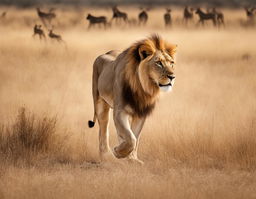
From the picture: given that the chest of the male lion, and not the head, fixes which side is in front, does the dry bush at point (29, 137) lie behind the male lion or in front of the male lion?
behind

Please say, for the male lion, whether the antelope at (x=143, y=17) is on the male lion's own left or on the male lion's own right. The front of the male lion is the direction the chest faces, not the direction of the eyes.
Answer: on the male lion's own left

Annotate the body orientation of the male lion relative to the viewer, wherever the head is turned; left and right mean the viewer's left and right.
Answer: facing the viewer and to the right of the viewer
